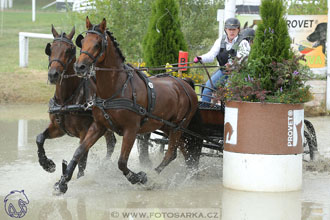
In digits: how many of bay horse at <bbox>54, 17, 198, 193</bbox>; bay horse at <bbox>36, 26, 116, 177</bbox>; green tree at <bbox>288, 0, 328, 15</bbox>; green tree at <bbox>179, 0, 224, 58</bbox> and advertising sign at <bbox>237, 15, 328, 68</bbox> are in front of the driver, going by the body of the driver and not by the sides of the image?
2

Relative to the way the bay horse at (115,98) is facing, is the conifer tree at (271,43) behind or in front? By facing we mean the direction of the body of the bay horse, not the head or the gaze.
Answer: behind

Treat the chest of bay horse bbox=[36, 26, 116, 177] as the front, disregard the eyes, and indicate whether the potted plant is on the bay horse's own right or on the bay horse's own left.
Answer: on the bay horse's own left

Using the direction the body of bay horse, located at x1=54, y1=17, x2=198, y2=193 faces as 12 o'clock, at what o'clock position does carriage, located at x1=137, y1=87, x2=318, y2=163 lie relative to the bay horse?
The carriage is roughly at 6 o'clock from the bay horse.

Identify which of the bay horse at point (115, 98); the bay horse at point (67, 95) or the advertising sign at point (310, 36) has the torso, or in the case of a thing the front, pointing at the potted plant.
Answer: the advertising sign

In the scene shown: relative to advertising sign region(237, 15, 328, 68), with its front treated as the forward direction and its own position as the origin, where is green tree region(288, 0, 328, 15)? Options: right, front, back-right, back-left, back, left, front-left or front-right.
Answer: back

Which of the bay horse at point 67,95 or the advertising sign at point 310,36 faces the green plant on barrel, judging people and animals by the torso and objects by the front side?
the advertising sign

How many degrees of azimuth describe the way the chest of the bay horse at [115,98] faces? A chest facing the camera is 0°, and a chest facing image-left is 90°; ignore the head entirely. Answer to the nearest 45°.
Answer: approximately 45°

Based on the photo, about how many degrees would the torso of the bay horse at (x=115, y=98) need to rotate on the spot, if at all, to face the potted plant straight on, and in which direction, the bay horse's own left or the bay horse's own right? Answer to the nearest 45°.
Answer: approximately 135° to the bay horse's own left

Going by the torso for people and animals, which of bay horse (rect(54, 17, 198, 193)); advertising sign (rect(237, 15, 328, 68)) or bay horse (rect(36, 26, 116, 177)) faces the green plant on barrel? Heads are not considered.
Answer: the advertising sign
